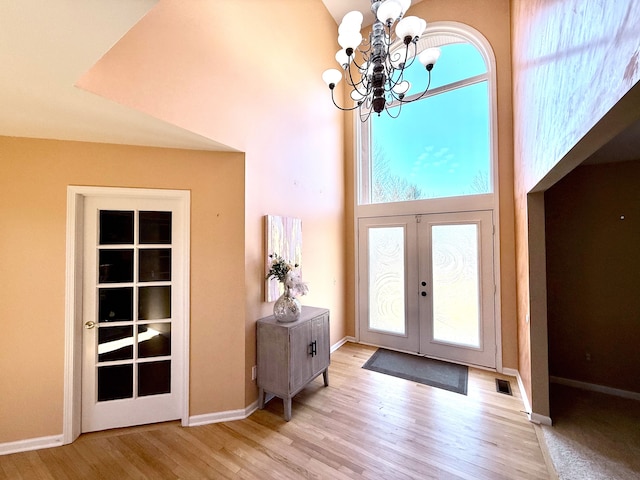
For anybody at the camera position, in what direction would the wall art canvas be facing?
facing the viewer and to the right of the viewer

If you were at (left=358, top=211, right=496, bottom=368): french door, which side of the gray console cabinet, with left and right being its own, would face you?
left

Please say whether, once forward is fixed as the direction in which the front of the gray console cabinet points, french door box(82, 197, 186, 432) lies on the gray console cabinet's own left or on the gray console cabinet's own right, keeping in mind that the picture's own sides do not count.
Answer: on the gray console cabinet's own right

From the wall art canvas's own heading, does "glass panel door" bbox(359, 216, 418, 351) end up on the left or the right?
on its left

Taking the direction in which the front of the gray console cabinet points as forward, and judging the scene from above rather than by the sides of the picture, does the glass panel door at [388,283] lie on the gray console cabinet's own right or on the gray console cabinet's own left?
on the gray console cabinet's own left

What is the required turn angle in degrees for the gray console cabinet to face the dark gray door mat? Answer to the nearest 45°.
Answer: approximately 45° to its left
